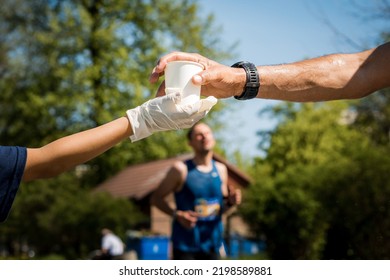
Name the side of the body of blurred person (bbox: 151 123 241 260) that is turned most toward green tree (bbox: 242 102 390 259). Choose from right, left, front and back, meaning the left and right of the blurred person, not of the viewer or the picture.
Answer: left

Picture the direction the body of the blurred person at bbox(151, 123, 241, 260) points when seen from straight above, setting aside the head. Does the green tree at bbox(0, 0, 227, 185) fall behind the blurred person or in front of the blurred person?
behind

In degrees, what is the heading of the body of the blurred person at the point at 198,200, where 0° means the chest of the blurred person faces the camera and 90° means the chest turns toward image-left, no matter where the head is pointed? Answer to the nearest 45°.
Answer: approximately 315°
